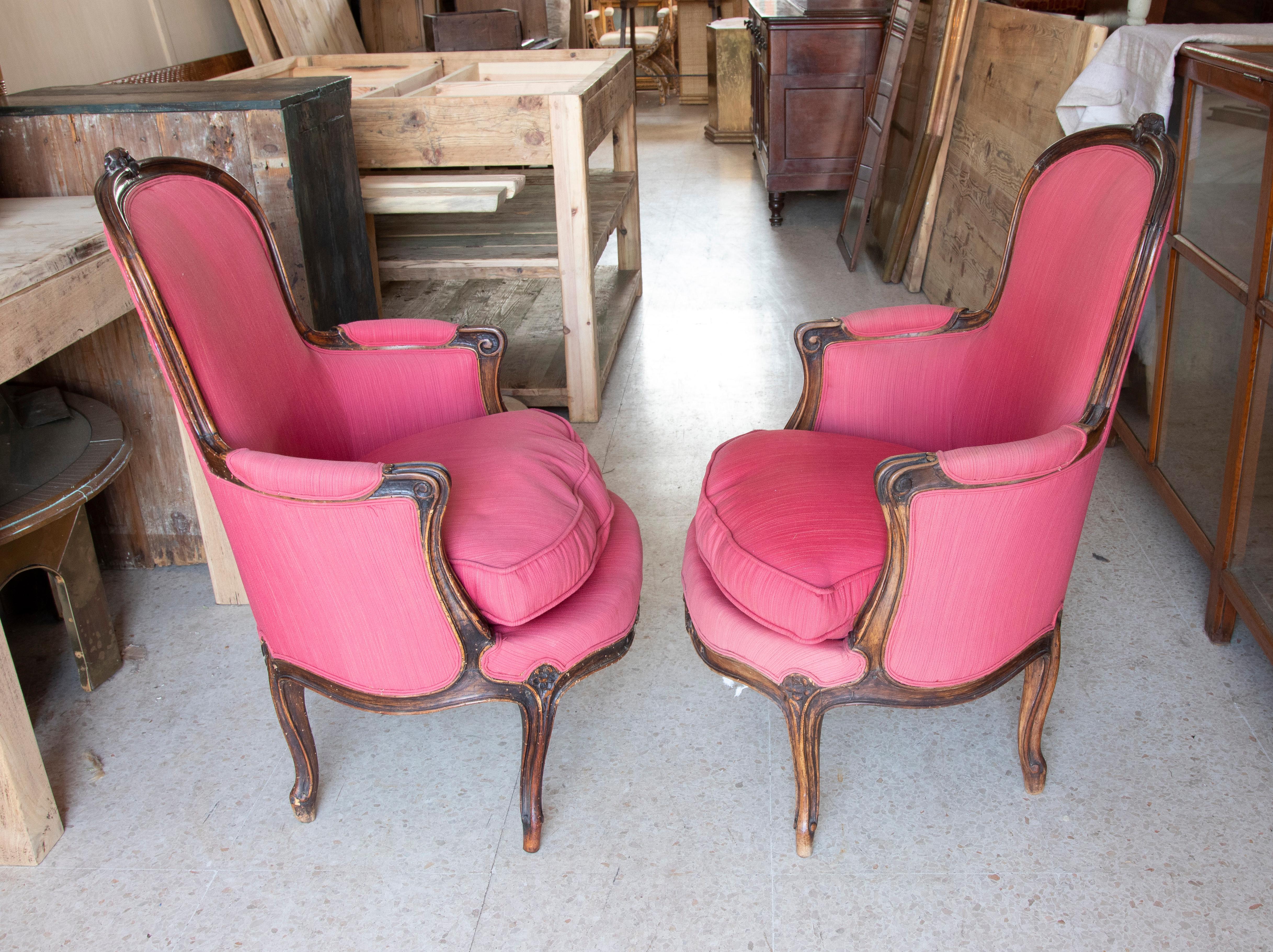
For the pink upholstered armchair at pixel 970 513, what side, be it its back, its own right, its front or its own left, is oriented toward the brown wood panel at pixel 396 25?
right

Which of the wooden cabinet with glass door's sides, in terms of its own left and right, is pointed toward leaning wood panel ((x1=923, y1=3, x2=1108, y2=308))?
right

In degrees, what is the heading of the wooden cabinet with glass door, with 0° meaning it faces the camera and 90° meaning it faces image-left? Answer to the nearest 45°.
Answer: approximately 45°

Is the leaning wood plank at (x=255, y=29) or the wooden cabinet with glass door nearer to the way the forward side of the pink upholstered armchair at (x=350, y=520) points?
the wooden cabinet with glass door

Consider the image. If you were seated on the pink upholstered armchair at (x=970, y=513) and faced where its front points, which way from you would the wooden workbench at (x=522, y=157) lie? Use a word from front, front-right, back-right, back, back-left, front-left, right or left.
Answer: right

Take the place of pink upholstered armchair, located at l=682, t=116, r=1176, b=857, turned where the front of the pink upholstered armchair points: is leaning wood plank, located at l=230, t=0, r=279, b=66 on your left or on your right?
on your right

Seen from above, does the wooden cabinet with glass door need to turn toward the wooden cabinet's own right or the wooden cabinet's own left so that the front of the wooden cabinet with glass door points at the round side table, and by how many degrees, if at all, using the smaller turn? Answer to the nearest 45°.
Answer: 0° — it already faces it
